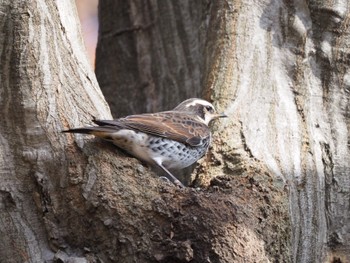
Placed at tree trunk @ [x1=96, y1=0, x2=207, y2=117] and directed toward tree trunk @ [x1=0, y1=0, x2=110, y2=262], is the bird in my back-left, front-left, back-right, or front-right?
front-left

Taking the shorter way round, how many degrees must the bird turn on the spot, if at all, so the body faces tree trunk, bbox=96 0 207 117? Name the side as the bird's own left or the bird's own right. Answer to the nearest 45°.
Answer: approximately 90° to the bird's own left

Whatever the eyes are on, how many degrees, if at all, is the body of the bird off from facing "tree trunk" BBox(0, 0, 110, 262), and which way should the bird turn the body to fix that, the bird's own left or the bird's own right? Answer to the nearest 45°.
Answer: approximately 135° to the bird's own right

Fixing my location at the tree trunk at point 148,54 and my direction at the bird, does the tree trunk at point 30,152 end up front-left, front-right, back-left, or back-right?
front-right

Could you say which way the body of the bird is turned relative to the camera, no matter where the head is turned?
to the viewer's right
